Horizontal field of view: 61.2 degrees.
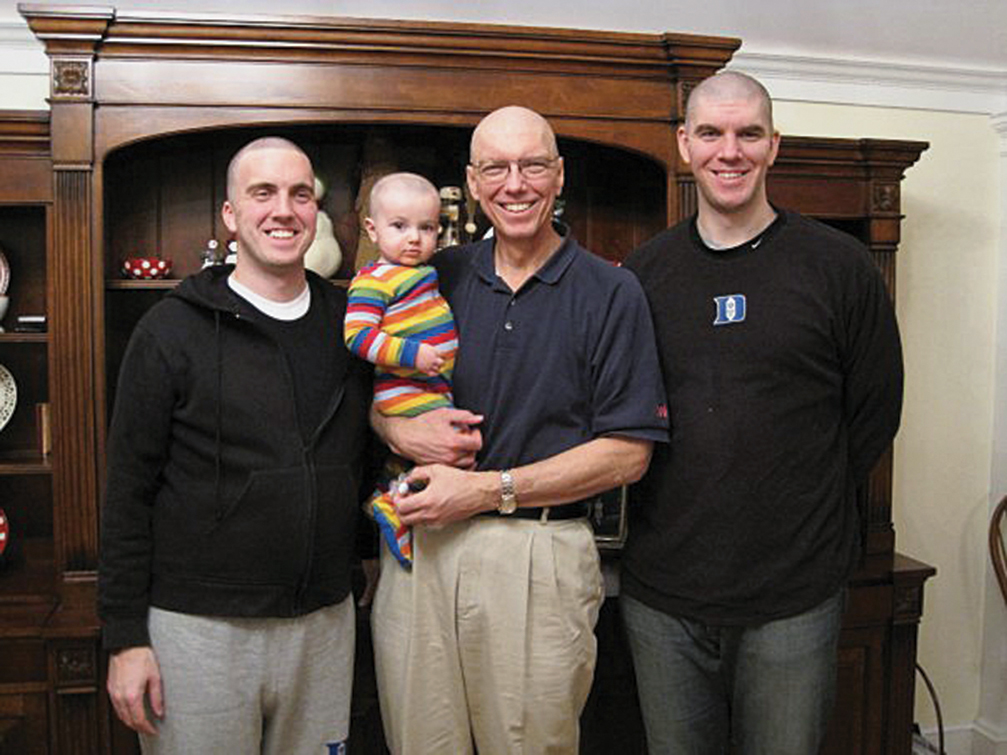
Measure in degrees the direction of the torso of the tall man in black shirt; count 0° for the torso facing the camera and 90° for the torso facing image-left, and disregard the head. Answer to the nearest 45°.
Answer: approximately 0°

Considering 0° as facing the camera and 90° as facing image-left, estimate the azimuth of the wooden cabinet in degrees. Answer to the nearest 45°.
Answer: approximately 0°
